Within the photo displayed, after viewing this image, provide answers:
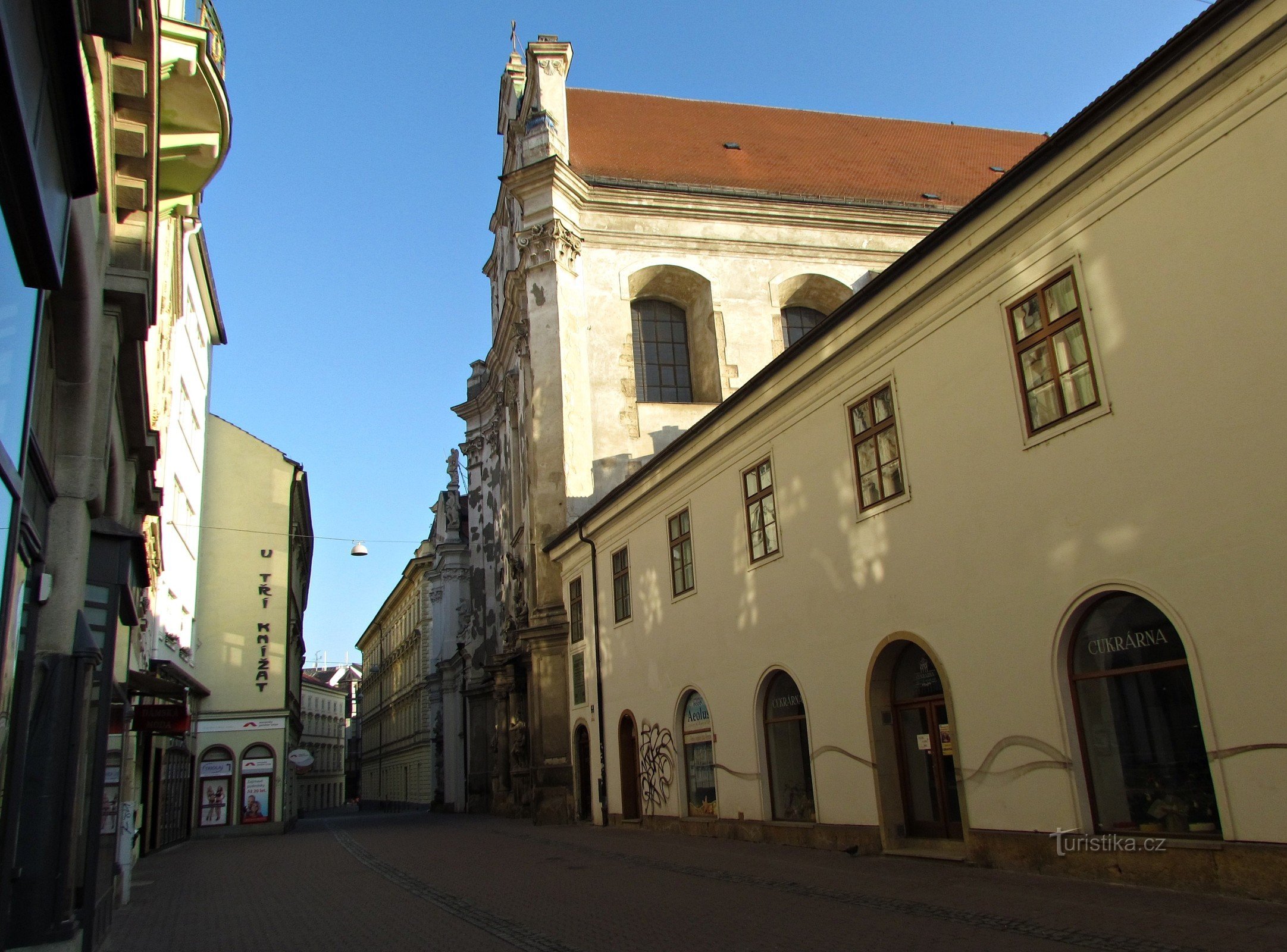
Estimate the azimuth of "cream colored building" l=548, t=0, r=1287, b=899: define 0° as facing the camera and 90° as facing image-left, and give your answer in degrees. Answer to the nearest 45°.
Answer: approximately 45°

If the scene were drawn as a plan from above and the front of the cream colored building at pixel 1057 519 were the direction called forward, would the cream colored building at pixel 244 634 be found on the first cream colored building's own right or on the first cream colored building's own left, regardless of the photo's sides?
on the first cream colored building's own right

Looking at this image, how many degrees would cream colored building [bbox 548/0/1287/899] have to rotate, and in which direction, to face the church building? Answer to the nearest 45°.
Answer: approximately 90° to its right

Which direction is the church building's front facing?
to the viewer's left
